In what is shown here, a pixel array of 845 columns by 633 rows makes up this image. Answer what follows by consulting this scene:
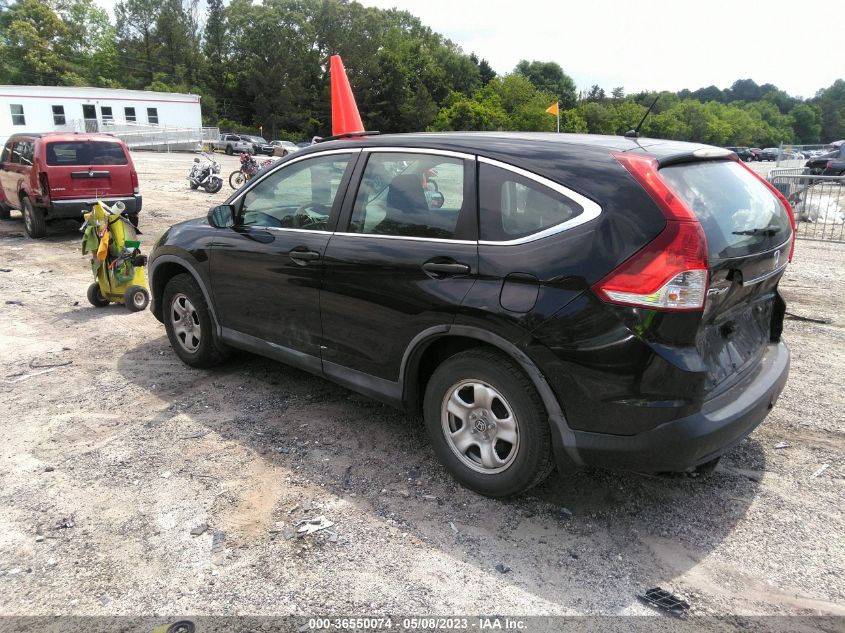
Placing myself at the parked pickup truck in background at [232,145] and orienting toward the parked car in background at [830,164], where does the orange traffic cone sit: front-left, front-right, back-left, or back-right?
front-right

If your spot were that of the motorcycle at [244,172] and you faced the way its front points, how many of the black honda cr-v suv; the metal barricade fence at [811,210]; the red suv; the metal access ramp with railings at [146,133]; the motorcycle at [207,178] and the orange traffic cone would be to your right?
1

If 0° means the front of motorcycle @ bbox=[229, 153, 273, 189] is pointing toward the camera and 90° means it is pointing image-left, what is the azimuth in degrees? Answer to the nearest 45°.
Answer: approximately 90°

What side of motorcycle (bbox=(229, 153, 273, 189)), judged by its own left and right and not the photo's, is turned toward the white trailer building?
right

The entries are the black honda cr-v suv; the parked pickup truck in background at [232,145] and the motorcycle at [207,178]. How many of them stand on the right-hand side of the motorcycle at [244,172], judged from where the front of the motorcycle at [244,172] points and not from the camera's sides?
1

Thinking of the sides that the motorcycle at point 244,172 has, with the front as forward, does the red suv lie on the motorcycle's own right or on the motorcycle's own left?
on the motorcycle's own left

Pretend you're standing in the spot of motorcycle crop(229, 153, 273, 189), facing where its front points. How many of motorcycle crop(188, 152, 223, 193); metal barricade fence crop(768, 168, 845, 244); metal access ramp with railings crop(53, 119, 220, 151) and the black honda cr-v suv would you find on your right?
1

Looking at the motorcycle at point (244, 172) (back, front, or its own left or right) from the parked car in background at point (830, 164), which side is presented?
back

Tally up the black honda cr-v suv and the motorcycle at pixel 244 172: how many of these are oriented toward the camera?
0

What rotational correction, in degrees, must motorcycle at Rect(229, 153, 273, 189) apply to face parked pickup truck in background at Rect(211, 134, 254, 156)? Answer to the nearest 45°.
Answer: approximately 90° to its right

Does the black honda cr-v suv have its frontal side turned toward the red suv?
yes

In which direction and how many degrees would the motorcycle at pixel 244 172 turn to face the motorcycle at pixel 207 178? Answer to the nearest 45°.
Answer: approximately 45° to its left

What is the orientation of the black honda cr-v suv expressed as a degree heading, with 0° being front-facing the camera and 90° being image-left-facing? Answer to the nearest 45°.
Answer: approximately 135°
